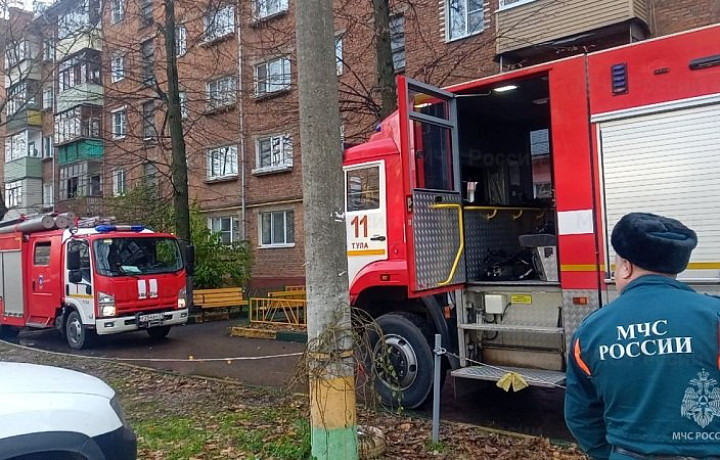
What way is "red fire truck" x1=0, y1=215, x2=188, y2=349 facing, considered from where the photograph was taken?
facing the viewer and to the right of the viewer

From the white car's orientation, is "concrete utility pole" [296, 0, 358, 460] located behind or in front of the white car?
in front

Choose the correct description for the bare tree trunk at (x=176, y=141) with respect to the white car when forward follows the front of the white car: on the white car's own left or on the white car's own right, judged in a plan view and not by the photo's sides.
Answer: on the white car's own left

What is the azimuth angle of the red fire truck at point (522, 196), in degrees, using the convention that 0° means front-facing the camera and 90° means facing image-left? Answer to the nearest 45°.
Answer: approximately 135°

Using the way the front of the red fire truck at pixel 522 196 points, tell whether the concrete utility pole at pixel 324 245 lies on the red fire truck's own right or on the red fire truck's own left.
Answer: on the red fire truck's own left

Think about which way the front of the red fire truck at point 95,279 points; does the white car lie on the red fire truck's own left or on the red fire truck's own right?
on the red fire truck's own right

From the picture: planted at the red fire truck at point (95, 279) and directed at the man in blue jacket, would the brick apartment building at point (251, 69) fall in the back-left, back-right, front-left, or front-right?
back-left

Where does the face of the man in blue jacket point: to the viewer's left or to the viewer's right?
to the viewer's left

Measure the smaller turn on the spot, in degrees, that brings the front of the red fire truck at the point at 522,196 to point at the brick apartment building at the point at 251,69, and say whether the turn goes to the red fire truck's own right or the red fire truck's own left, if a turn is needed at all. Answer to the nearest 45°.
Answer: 0° — it already faces it

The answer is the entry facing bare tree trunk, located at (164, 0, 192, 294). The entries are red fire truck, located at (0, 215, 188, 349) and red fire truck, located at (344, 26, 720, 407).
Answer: red fire truck, located at (344, 26, 720, 407)

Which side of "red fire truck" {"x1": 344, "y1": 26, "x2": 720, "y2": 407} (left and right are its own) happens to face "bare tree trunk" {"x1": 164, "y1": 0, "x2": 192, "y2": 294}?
front

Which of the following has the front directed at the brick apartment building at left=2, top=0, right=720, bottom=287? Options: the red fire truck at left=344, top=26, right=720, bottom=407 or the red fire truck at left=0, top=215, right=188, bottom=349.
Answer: the red fire truck at left=344, top=26, right=720, bottom=407
